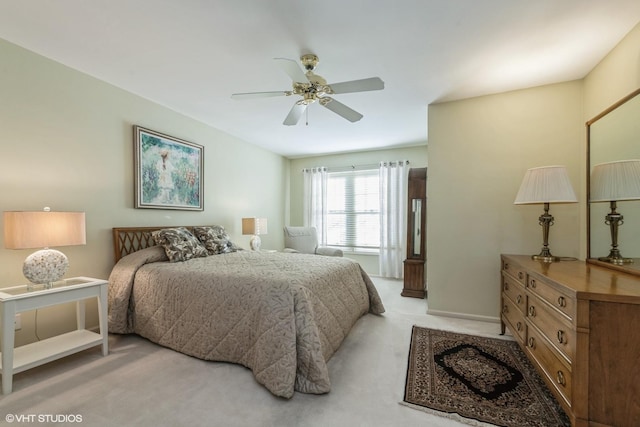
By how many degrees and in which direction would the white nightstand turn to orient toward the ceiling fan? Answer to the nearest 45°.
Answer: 0° — it already faces it

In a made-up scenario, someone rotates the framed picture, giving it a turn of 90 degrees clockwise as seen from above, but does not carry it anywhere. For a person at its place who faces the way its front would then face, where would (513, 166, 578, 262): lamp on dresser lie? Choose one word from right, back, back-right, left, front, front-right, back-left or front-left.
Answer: left

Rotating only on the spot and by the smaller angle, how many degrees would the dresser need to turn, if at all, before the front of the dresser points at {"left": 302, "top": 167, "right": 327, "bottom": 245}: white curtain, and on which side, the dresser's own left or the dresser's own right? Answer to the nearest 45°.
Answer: approximately 90° to the dresser's own right

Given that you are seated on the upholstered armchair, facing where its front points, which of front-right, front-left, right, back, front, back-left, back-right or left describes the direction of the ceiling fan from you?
front-right

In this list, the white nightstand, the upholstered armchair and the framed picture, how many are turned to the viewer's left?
0

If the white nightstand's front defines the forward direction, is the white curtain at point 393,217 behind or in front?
in front

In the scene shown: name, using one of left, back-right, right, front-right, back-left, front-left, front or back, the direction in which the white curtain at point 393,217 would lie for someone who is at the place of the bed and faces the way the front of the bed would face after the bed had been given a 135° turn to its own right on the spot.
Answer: back-right

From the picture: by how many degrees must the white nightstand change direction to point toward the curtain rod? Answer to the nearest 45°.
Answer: approximately 45° to its left

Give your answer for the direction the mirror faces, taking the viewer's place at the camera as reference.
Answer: facing the viewer and to the left of the viewer

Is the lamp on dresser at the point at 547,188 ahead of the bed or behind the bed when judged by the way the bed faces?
ahead

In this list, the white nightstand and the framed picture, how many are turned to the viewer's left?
0

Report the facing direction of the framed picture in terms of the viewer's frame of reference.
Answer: facing the viewer and to the right of the viewer

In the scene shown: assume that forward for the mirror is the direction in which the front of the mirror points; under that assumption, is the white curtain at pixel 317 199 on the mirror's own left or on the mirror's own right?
on the mirror's own right

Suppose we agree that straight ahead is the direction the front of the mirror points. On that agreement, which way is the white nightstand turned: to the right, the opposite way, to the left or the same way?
the opposite way
